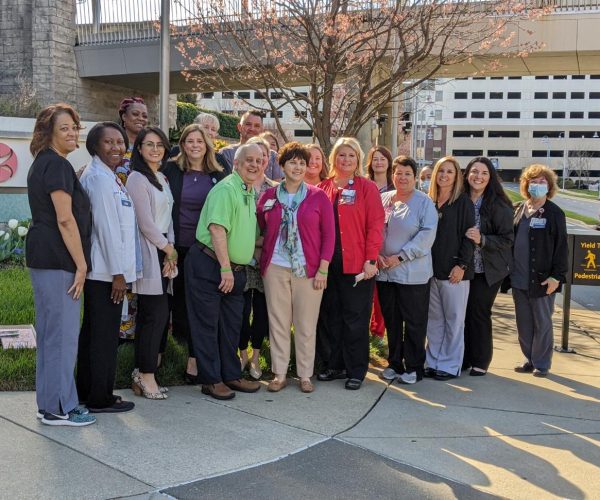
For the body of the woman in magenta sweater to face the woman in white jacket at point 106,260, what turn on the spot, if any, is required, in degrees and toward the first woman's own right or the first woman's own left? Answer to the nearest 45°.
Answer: approximately 45° to the first woman's own right

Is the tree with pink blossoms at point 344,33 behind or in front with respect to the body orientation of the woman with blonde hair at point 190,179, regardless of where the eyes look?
behind

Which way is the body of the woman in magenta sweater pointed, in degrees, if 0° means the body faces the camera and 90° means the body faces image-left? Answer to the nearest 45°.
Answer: approximately 0°

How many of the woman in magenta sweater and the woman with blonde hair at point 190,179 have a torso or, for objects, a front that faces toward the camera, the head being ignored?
2

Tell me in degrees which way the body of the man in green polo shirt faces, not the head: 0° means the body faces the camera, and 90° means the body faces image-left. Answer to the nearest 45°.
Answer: approximately 315°

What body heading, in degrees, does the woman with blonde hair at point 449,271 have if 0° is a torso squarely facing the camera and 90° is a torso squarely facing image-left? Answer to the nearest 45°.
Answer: approximately 45°
